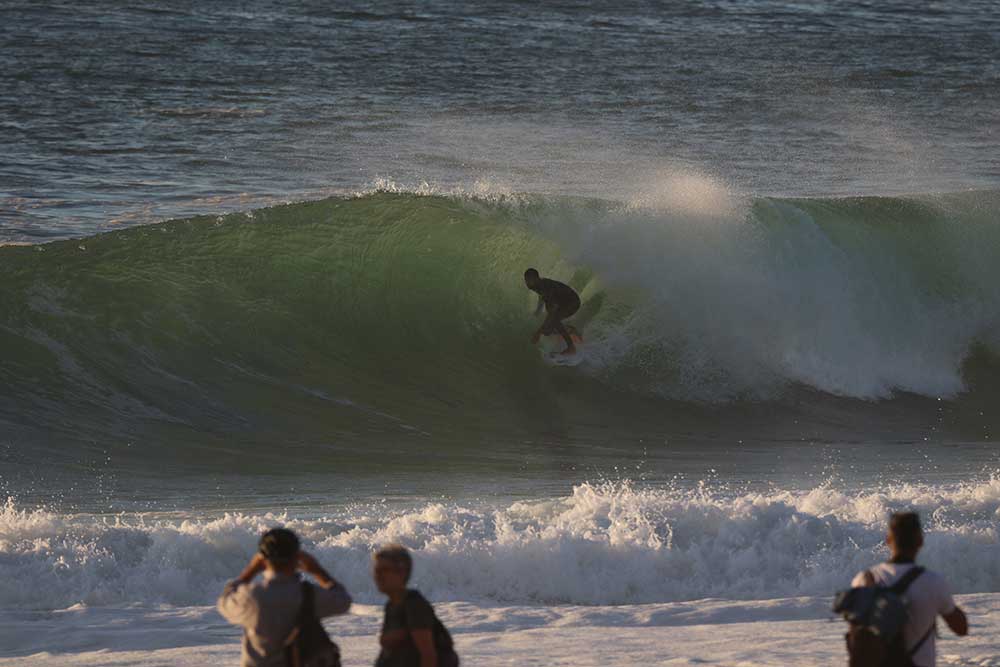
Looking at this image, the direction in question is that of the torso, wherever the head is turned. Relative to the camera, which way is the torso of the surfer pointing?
to the viewer's left

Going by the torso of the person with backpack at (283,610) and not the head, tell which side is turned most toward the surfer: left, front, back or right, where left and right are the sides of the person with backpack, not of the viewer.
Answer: front

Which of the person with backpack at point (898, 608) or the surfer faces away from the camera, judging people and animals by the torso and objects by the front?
the person with backpack

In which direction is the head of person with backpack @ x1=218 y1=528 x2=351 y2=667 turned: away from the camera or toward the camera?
away from the camera

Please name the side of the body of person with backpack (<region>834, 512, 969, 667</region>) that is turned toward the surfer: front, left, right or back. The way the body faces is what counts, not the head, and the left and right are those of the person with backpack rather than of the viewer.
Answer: front

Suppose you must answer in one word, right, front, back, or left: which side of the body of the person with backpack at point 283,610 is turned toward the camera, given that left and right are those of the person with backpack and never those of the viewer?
back

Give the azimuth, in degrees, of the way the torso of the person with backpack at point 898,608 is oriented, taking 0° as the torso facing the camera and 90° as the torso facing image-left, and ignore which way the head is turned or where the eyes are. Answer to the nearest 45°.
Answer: approximately 180°

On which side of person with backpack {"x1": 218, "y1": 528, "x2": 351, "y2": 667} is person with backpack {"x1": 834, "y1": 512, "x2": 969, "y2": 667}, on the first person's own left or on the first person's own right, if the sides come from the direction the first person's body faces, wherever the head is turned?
on the first person's own right

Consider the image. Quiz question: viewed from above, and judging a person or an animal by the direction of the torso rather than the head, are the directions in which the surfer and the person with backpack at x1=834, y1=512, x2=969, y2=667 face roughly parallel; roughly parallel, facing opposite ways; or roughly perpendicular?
roughly perpendicular

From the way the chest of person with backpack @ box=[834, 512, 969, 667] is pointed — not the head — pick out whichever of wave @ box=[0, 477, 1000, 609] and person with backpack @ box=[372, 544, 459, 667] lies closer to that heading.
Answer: the wave

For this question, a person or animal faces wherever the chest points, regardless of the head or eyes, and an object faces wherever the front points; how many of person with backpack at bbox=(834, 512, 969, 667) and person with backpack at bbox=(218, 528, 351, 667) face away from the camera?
2
